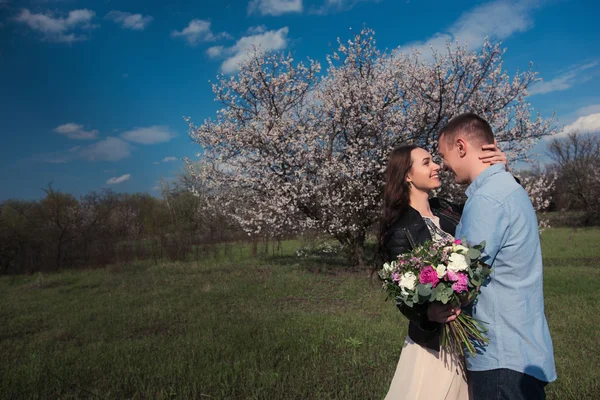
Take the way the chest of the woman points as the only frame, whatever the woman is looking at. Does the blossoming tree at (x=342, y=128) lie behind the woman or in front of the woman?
behind

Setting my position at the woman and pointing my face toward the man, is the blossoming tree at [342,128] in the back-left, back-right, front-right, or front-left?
back-left

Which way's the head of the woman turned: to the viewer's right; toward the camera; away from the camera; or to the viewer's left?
to the viewer's right

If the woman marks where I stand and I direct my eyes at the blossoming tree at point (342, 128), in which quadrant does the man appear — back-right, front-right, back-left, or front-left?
back-right

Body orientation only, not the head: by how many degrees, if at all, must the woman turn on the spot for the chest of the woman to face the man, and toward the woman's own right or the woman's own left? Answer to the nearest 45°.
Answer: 0° — they already face them

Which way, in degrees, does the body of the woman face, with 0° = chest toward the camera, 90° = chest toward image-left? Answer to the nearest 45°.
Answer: approximately 315°

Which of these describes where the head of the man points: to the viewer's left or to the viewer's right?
to the viewer's left

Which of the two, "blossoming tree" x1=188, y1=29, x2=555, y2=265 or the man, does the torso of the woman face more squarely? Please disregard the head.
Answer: the man
